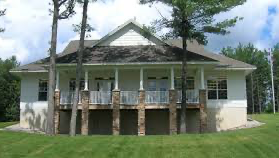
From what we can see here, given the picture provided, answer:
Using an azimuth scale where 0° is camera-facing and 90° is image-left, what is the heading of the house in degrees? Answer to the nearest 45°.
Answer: approximately 0°

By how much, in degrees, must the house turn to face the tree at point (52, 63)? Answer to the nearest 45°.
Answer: approximately 45° to its right
